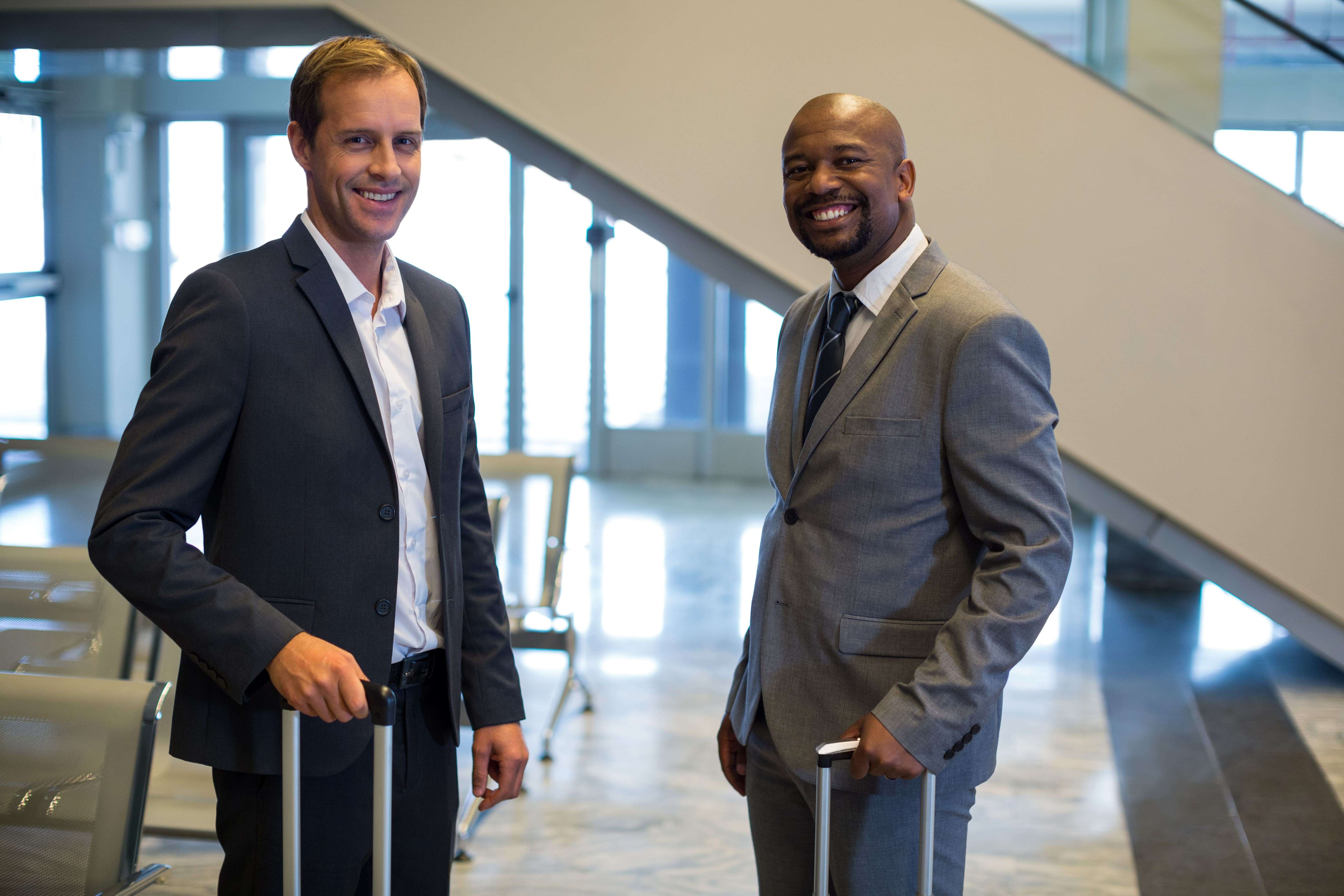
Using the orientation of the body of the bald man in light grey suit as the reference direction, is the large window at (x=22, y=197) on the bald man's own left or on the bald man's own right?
on the bald man's own right

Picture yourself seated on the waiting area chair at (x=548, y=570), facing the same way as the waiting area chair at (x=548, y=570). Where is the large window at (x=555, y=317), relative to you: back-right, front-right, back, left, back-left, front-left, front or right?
back-right

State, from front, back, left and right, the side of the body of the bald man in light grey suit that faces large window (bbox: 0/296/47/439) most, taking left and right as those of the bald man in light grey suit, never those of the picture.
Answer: right

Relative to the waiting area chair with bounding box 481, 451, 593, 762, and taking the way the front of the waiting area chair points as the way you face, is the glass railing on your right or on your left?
on your left

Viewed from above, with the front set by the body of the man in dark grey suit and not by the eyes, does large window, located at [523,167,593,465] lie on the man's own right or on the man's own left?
on the man's own left

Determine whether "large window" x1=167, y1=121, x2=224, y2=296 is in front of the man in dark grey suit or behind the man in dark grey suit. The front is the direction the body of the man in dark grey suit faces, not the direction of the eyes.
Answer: behind

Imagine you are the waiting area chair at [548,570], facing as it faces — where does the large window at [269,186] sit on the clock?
The large window is roughly at 4 o'clock from the waiting area chair.

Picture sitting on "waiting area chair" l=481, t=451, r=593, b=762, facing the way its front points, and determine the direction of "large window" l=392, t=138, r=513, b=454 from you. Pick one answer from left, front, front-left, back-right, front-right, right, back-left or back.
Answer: back-right

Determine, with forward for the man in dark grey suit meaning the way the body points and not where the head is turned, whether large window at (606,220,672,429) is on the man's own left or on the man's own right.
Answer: on the man's own left

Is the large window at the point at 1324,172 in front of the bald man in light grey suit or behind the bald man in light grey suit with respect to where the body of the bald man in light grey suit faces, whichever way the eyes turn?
behind
